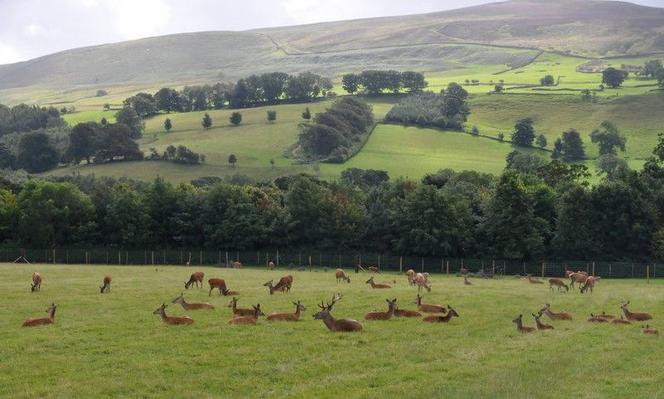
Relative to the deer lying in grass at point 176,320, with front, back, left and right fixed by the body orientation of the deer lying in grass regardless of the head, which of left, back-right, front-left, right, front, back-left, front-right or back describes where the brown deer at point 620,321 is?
back

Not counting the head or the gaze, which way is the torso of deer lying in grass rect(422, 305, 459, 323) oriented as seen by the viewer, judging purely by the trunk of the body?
to the viewer's right

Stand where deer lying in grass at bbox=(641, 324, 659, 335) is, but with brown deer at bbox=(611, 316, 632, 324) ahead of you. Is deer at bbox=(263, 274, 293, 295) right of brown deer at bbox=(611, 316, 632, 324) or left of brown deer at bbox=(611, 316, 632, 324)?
left

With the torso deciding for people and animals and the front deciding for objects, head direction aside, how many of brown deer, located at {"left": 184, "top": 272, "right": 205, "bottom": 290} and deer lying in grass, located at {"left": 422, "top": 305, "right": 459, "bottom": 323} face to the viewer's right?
1

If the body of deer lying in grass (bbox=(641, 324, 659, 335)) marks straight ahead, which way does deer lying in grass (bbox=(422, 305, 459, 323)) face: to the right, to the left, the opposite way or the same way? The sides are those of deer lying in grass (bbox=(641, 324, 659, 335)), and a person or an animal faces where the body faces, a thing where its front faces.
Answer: the opposite way

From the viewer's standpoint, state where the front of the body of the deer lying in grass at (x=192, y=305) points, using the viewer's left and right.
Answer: facing to the left of the viewer

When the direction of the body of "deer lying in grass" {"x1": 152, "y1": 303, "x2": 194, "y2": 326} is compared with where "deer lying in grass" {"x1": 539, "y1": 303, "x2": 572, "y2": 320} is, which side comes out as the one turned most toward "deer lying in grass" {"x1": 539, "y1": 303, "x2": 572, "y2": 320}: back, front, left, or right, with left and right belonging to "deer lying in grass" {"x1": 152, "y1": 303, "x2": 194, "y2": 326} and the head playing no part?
back

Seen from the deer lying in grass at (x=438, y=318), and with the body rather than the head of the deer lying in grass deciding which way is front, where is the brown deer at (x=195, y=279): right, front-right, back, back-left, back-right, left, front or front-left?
back-left

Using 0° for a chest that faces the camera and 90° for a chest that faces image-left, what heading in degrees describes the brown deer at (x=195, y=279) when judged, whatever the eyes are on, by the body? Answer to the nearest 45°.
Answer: approximately 90°

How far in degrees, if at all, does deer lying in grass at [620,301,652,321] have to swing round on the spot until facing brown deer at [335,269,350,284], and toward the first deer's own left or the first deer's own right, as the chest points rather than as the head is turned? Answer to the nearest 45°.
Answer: approximately 45° to the first deer's own right

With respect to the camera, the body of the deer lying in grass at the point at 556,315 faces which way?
to the viewer's left

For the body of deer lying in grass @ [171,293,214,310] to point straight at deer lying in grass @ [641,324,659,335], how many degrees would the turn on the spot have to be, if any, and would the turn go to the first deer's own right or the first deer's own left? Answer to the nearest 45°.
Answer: approximately 135° to the first deer's own left
